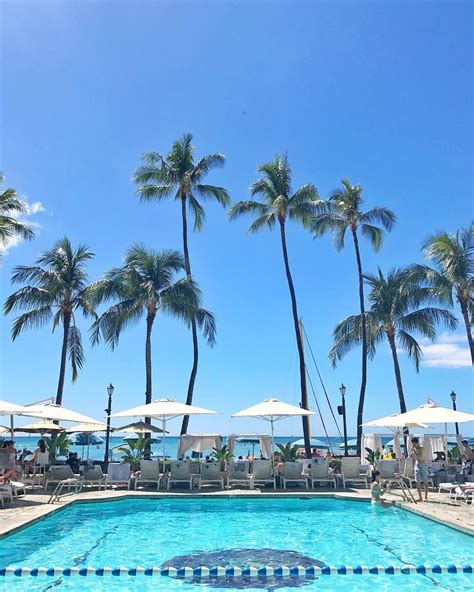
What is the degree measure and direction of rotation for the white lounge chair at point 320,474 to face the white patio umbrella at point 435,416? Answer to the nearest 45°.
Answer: approximately 90° to its left

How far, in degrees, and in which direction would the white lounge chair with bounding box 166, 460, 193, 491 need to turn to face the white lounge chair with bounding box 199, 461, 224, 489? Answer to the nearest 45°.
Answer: approximately 90° to its left

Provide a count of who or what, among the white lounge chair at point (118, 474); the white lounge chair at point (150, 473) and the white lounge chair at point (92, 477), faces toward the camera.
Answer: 3

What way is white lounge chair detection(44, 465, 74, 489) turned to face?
toward the camera

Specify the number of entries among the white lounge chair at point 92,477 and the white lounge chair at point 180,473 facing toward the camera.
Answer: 2

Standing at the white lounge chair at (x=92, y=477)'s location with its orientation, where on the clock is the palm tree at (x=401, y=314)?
The palm tree is roughly at 8 o'clock from the white lounge chair.

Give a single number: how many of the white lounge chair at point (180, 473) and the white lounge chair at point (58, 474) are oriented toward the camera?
2

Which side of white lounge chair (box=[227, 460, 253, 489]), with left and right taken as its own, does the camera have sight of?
front

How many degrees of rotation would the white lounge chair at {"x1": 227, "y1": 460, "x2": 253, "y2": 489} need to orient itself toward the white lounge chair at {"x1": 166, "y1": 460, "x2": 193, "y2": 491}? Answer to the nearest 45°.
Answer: approximately 90° to its right

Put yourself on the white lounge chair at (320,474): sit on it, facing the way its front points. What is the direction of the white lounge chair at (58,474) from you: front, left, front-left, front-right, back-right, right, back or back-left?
right
